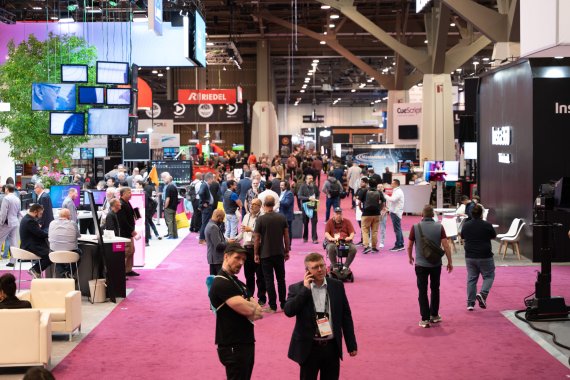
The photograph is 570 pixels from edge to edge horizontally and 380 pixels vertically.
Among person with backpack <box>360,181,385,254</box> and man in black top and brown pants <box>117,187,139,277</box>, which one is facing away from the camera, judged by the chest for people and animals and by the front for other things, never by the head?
the person with backpack

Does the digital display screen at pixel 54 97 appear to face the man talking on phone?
yes

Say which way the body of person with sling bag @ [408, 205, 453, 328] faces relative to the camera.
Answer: away from the camera

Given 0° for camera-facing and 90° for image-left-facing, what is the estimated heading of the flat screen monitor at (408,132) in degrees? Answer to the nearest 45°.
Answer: approximately 0°

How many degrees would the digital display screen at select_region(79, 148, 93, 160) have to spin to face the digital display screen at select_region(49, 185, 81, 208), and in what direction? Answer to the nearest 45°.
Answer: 0° — it already faces it

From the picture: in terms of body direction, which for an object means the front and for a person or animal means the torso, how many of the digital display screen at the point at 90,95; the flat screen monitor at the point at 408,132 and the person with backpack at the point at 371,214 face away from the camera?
1

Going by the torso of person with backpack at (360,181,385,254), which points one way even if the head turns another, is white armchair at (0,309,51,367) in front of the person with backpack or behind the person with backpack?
behind

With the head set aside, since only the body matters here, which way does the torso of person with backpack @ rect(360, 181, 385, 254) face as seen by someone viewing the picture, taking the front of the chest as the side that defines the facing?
away from the camera
